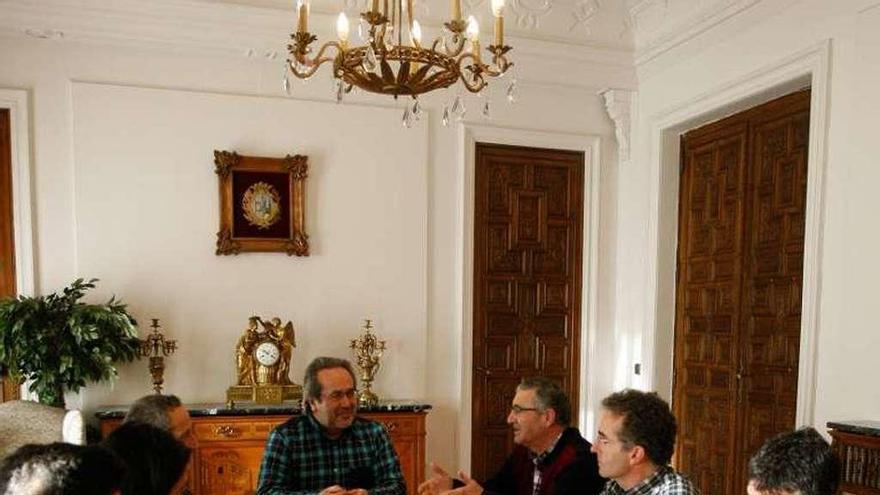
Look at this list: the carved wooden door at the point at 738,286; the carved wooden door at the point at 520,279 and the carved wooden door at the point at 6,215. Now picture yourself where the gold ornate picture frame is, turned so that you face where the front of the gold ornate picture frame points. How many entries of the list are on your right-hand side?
1

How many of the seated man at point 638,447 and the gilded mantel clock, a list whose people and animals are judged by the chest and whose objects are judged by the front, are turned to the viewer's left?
1

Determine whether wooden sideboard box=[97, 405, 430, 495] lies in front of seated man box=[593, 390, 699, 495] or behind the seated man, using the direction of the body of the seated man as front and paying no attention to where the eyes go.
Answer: in front

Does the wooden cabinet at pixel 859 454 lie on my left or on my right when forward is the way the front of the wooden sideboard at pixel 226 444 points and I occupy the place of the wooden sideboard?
on my left

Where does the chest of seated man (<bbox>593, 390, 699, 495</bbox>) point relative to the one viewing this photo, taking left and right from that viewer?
facing to the left of the viewer

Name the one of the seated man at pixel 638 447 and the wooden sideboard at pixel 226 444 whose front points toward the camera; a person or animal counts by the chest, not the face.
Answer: the wooden sideboard

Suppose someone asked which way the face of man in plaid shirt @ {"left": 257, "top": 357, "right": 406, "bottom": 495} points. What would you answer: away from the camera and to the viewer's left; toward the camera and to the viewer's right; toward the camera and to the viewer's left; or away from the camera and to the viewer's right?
toward the camera and to the viewer's right

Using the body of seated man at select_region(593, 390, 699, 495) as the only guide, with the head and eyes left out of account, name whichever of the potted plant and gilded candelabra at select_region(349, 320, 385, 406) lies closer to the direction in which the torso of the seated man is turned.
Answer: the potted plant

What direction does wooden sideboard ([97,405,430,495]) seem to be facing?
toward the camera

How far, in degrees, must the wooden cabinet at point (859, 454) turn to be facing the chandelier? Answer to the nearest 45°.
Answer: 0° — it already faces it

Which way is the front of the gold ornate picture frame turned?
toward the camera

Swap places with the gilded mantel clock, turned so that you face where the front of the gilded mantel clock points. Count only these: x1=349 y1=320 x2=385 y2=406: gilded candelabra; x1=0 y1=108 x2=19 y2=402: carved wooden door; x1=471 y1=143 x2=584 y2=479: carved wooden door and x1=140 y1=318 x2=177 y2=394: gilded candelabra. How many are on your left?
2

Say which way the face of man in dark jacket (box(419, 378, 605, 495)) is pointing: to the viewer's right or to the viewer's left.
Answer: to the viewer's left

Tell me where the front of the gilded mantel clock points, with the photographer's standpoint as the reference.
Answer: facing the viewer

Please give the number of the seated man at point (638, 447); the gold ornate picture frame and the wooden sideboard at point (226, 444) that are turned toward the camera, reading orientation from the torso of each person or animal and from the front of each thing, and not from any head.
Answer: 2

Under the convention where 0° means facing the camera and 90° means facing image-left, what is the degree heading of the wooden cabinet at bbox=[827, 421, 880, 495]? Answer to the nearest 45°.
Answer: approximately 45°
